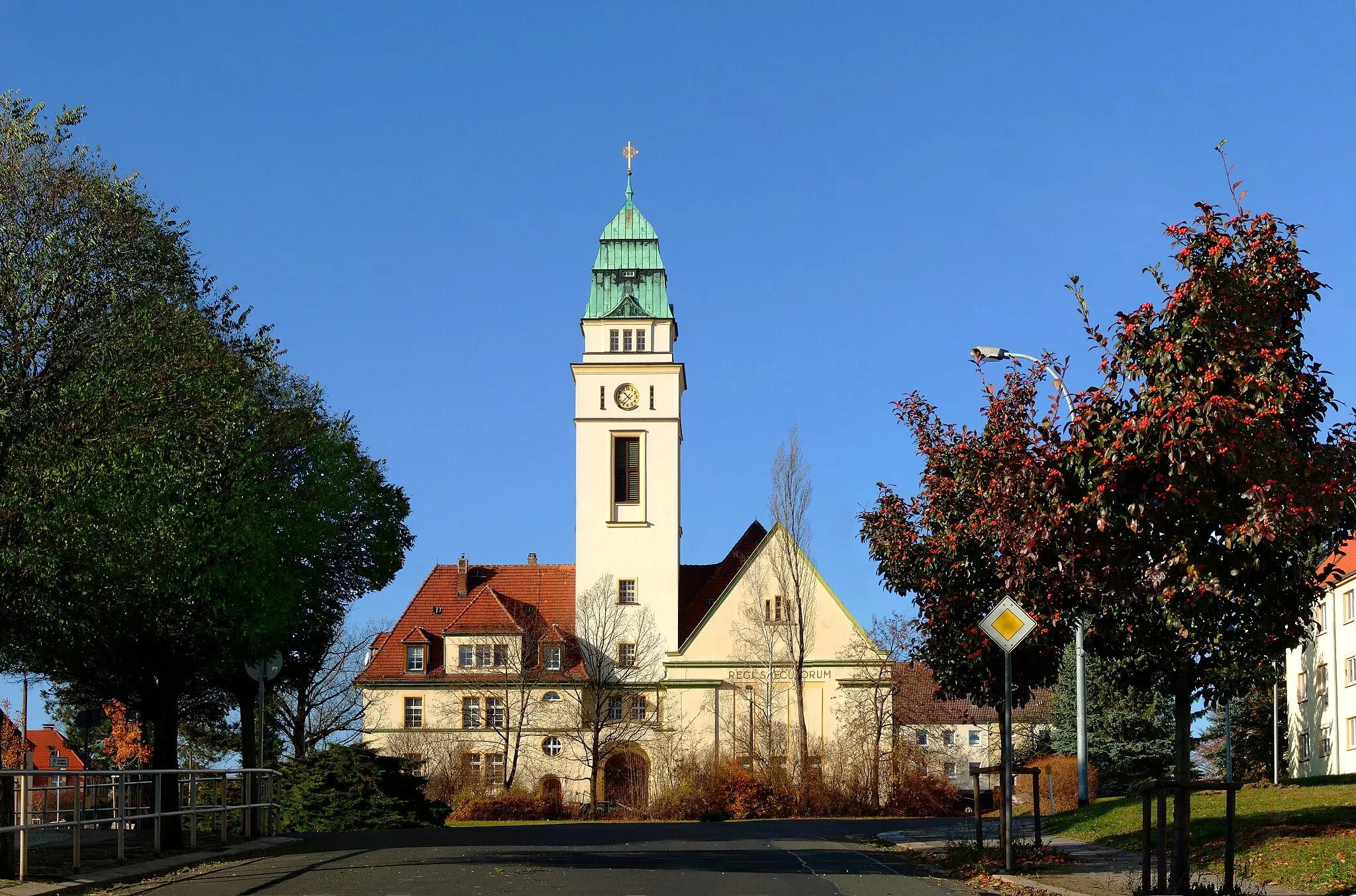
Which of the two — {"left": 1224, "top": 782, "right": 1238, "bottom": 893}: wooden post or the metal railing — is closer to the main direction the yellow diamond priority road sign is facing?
the wooden post

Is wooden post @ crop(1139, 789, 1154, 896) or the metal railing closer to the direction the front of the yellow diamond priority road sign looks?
the wooden post

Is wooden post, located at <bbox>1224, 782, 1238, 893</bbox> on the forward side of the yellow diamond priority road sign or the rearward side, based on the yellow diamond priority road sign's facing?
on the forward side

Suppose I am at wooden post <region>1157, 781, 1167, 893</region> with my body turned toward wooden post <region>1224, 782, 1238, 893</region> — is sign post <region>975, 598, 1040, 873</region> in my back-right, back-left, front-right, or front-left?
back-left

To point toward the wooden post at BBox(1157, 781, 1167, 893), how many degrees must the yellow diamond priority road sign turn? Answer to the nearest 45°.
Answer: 0° — it already faces it

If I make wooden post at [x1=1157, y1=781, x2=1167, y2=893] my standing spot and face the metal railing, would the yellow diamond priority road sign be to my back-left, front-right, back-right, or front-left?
front-right

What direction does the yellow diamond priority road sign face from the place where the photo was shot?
facing the viewer

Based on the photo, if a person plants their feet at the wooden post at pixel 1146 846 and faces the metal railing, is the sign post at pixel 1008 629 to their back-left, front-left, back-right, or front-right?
front-right

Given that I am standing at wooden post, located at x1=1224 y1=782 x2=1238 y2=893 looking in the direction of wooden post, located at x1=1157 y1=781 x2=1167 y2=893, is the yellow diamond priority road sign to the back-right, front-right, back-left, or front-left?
front-right

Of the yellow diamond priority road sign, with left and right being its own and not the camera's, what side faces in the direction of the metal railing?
right

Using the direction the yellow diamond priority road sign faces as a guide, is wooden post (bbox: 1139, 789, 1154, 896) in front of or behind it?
in front
